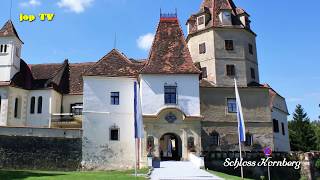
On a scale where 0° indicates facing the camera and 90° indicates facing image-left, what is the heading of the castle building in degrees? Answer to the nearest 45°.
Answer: approximately 0°

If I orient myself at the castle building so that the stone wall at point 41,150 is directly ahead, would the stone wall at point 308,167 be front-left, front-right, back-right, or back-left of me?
back-left

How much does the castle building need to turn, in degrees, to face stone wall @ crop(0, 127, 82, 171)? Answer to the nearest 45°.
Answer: approximately 90° to its right

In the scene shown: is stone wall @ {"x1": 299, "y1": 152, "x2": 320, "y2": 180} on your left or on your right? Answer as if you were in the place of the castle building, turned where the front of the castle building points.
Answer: on your left
